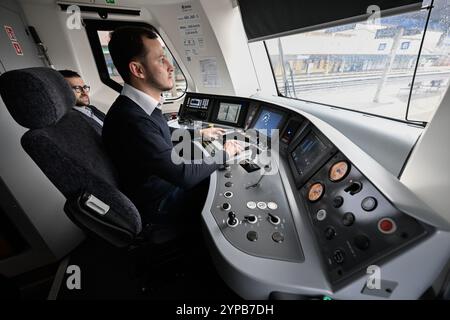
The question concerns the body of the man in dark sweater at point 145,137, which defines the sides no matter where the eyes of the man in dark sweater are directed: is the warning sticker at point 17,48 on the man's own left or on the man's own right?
on the man's own left

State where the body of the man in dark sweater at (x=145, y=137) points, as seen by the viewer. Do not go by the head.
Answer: to the viewer's right

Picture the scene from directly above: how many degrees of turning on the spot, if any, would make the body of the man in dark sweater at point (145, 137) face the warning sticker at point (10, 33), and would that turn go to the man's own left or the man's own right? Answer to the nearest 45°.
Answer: approximately 135° to the man's own left

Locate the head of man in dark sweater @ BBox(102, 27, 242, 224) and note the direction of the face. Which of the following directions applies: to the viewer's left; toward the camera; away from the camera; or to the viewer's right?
to the viewer's right
